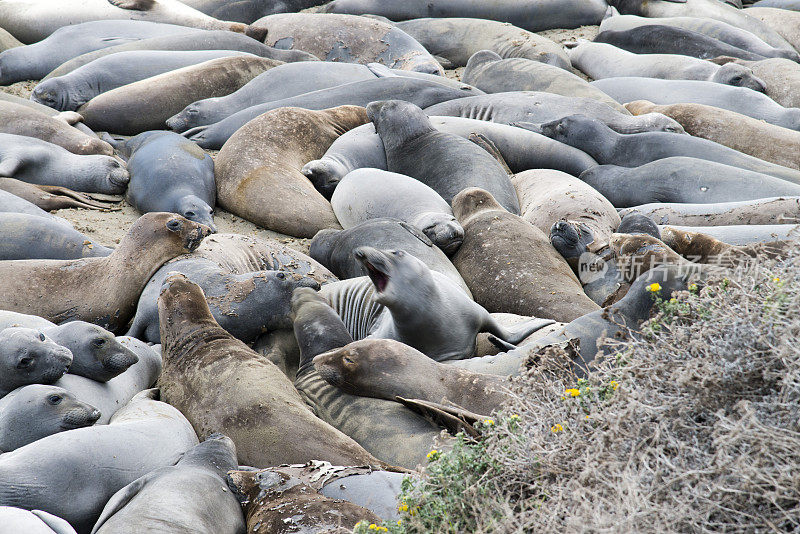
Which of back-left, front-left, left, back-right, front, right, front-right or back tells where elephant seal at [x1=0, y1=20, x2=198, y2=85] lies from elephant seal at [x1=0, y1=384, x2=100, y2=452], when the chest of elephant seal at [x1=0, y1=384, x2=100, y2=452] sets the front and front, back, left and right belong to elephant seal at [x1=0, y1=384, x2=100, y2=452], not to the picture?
left

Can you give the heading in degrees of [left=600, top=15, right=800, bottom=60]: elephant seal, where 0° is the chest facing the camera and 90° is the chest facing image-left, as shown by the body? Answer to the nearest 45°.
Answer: approximately 90°

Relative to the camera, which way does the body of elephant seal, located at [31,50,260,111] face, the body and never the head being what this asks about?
to the viewer's left

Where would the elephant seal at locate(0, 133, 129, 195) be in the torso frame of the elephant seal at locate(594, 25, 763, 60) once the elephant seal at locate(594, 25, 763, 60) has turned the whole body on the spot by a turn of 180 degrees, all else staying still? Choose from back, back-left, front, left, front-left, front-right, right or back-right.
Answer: back-right

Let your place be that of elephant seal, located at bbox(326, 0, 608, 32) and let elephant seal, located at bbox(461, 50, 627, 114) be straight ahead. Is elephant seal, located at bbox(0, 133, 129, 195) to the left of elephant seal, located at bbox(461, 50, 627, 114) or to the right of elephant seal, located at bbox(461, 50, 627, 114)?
right

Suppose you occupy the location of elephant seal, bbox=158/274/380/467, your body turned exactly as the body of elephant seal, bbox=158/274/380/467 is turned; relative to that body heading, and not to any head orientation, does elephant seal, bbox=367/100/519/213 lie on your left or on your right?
on your right

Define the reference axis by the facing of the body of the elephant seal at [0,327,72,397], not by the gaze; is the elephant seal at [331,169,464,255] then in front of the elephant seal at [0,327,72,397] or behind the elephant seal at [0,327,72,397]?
in front

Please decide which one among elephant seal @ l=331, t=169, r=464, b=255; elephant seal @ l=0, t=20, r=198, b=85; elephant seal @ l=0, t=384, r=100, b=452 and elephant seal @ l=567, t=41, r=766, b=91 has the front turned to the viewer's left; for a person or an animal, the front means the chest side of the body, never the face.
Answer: elephant seal @ l=0, t=20, r=198, b=85

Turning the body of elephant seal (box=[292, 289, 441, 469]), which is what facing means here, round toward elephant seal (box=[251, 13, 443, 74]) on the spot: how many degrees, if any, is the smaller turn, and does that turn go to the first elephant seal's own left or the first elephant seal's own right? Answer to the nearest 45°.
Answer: approximately 45° to the first elephant seal's own right

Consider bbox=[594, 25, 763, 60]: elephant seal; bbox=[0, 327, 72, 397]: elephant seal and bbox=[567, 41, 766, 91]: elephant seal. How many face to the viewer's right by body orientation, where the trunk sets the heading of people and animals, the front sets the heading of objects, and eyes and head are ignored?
2

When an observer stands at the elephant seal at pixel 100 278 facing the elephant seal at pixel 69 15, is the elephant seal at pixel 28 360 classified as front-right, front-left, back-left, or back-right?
back-left

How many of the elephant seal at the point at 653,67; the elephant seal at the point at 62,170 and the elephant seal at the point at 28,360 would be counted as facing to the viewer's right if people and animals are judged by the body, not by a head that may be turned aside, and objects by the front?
3

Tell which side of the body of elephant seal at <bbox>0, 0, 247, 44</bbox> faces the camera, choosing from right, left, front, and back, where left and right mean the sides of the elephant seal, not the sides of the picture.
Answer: left

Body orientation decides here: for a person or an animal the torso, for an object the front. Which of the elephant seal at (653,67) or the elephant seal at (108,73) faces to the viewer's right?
the elephant seal at (653,67)

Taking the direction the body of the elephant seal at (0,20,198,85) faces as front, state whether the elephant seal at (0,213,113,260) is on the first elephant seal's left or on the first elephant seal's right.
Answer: on the first elephant seal's left

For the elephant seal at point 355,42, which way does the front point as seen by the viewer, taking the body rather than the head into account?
to the viewer's left
